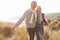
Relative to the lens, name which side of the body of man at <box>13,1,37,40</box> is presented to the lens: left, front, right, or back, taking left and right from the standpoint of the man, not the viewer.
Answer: front
